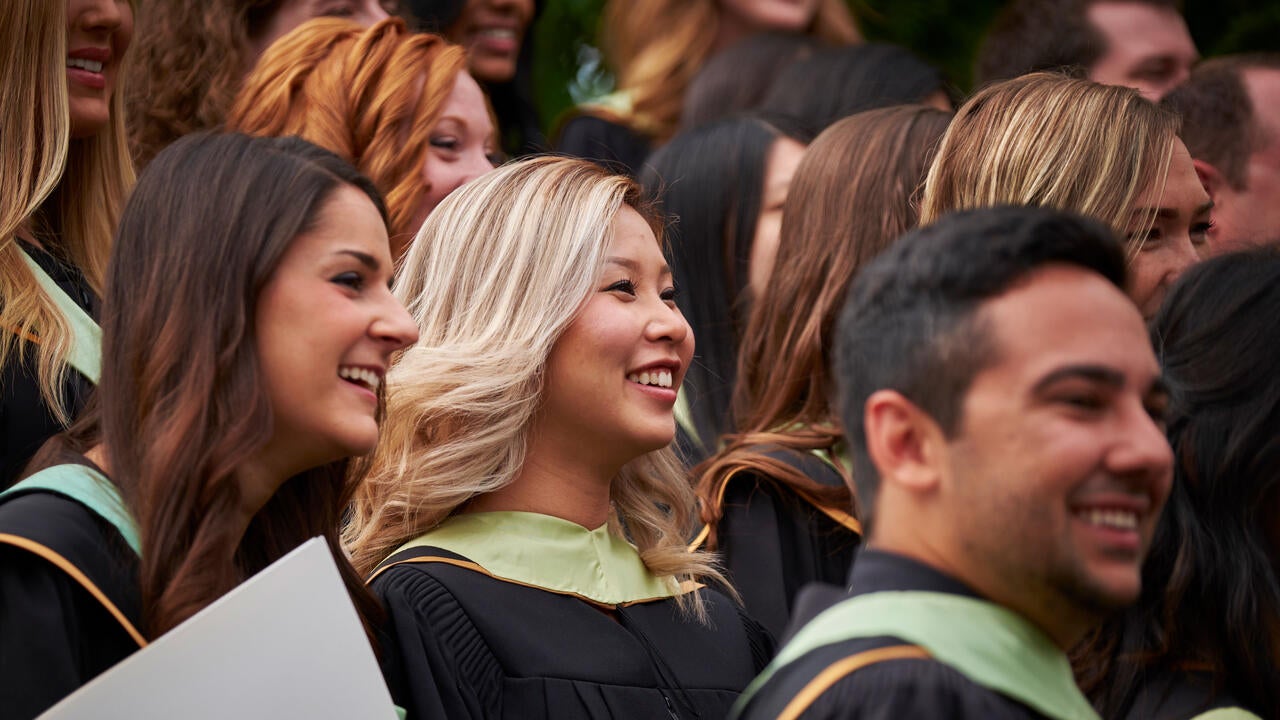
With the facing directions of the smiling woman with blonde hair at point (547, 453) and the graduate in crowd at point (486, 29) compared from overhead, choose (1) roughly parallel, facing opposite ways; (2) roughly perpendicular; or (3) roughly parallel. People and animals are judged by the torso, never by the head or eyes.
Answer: roughly parallel

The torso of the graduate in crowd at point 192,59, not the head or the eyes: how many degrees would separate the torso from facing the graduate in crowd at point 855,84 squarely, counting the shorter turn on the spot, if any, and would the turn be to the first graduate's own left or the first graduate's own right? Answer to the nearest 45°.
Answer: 0° — they already face them

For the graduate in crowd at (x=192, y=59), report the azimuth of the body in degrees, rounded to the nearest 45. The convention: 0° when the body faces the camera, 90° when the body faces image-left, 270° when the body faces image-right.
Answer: approximately 270°

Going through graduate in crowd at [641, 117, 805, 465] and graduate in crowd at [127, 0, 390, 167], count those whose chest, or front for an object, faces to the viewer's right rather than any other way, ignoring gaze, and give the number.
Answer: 2

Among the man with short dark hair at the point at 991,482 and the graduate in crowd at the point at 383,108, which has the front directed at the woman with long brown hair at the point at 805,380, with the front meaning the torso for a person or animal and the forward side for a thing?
the graduate in crowd

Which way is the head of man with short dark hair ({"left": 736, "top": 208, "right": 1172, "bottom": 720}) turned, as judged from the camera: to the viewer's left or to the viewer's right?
to the viewer's right

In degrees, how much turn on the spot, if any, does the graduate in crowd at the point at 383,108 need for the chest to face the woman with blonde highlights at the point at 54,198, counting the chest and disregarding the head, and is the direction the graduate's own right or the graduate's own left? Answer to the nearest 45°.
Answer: approximately 90° to the graduate's own right

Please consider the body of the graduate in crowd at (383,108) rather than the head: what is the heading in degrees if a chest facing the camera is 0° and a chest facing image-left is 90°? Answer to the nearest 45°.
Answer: approximately 315°

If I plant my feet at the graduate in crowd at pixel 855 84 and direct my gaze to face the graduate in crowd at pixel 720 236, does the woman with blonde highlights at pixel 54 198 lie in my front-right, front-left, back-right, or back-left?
front-right

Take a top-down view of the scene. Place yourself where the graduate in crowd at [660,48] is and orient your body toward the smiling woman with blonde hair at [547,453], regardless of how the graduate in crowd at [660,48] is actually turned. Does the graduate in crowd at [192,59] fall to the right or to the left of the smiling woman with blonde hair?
right

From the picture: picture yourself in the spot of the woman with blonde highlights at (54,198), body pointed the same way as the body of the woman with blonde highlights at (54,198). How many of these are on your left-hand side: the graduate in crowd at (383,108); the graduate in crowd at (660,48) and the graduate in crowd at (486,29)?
3

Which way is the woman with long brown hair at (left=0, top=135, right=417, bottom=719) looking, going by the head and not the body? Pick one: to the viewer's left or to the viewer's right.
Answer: to the viewer's right

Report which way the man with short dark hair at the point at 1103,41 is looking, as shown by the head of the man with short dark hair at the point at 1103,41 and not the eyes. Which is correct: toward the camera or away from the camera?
toward the camera

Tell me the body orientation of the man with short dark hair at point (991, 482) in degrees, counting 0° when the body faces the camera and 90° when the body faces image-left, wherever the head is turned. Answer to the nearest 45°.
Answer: approximately 315°

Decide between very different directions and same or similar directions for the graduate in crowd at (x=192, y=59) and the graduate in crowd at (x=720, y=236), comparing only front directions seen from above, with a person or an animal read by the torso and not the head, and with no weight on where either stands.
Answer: same or similar directions

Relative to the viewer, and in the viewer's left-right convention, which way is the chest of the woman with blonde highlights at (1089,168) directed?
facing the viewer and to the right of the viewer

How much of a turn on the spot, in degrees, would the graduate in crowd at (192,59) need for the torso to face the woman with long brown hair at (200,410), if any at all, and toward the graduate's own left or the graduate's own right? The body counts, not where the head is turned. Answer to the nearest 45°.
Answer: approximately 90° to the graduate's own right

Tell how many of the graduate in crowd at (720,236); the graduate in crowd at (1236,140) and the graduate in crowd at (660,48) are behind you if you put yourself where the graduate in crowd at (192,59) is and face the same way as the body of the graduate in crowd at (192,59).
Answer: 0
